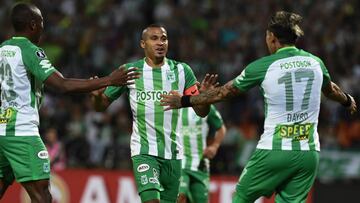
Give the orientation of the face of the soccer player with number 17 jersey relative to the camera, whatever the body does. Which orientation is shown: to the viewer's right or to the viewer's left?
to the viewer's left

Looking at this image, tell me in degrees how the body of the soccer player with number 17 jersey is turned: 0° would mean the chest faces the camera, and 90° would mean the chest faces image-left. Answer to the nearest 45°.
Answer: approximately 135°
